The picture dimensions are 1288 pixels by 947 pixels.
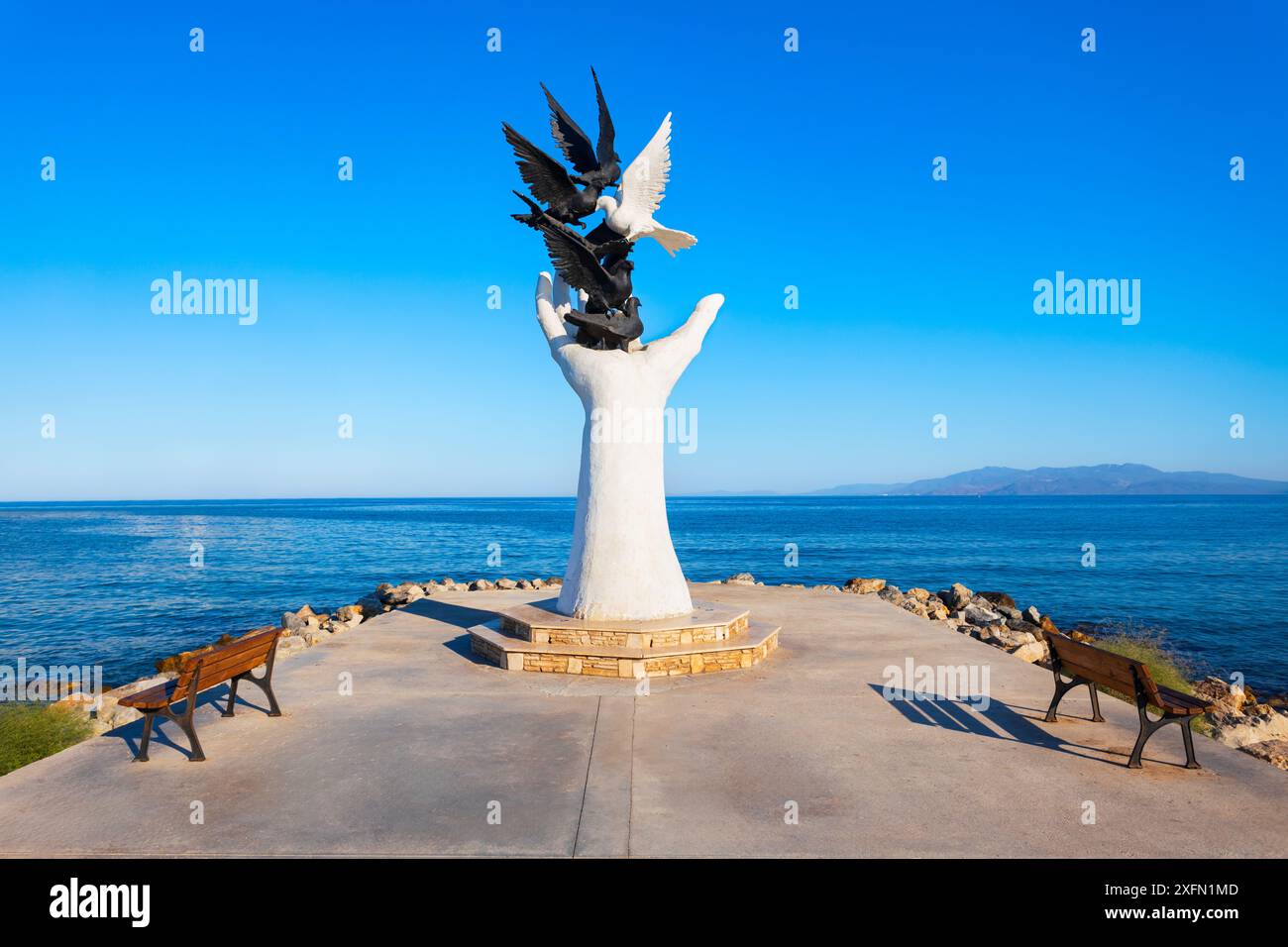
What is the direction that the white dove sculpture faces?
to the viewer's left

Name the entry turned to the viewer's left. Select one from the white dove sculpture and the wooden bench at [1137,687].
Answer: the white dove sculpture

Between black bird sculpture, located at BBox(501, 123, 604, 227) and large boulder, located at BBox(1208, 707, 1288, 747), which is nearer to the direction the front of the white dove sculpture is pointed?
the black bird sculpture

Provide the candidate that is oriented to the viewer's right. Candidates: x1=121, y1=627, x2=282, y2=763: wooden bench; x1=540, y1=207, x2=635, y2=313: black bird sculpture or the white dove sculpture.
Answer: the black bird sculpture

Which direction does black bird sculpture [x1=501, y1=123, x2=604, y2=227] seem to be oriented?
to the viewer's right

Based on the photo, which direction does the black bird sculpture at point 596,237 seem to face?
to the viewer's right

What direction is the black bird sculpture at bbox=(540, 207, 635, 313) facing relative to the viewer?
to the viewer's right

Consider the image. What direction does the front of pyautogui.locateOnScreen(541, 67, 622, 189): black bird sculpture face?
to the viewer's right

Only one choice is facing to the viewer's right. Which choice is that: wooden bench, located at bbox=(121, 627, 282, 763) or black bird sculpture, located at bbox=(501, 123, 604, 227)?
the black bird sculpture
